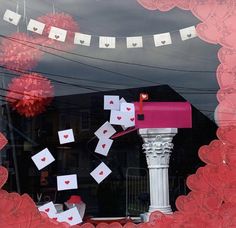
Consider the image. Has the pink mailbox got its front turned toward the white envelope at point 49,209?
yes

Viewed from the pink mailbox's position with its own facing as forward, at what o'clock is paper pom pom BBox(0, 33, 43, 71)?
The paper pom pom is roughly at 12 o'clock from the pink mailbox.

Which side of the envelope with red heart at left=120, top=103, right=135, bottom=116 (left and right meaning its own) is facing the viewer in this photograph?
front

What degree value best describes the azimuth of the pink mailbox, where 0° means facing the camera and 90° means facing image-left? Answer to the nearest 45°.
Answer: approximately 90°

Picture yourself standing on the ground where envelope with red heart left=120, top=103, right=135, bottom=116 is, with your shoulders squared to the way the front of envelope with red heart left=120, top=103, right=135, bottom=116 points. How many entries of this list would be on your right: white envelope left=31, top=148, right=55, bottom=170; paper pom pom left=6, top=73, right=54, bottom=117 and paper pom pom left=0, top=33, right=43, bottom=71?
3

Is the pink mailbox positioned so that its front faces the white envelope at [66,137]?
yes

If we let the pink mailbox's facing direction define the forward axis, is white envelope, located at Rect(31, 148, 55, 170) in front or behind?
in front

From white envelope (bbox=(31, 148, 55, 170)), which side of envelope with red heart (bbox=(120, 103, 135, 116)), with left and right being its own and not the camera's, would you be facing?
right

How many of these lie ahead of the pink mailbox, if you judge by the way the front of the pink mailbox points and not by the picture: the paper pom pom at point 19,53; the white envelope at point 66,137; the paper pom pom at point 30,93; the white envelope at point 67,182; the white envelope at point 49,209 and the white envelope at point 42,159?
6
